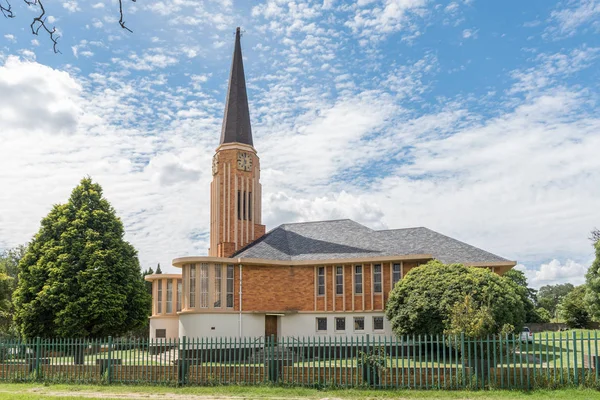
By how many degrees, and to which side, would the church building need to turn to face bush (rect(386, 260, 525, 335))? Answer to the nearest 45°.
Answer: approximately 135° to its left

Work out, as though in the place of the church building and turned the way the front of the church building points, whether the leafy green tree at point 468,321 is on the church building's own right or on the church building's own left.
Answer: on the church building's own left

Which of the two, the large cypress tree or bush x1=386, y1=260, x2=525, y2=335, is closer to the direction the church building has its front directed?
the large cypress tree

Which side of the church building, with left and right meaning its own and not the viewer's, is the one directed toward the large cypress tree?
front

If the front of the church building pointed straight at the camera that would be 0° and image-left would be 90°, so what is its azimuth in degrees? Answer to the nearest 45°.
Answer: approximately 90°

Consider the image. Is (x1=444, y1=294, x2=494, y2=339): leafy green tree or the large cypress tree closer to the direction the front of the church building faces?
the large cypress tree

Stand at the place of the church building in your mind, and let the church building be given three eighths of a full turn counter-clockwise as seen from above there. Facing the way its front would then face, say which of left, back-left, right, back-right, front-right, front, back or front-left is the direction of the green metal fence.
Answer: front-right
